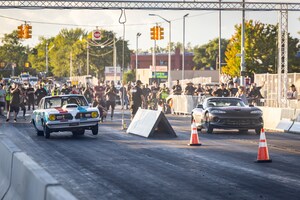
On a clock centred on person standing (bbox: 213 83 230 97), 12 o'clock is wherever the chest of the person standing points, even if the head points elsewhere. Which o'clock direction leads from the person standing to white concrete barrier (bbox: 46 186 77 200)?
The white concrete barrier is roughly at 12 o'clock from the person standing.

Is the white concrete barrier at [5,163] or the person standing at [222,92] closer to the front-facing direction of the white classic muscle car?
the white concrete barrier

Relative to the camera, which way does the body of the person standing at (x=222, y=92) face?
toward the camera

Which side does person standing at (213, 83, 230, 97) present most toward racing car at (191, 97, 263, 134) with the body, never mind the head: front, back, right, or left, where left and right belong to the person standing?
front

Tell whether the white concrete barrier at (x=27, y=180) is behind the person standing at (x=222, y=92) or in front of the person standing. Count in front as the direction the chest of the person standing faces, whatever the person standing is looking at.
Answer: in front

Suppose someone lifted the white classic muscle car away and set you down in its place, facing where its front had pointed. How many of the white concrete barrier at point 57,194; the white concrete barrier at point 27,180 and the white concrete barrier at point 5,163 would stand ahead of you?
3

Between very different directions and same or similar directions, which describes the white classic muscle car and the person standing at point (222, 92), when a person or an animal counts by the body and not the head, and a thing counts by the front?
same or similar directions

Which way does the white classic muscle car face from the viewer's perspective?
toward the camera

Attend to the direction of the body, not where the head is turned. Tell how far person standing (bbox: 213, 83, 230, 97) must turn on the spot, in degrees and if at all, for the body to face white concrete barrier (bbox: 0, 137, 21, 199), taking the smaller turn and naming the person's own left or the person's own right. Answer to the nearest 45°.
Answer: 0° — they already face it

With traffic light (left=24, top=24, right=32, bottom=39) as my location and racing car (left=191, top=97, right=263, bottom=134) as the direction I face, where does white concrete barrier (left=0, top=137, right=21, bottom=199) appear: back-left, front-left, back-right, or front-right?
front-right

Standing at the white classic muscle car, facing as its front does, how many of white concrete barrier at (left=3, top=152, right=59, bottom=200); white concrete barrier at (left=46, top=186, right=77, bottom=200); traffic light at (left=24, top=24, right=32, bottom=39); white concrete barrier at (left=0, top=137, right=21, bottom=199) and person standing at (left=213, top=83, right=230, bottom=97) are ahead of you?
3

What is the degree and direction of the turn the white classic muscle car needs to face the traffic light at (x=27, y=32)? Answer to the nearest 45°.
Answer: approximately 180°

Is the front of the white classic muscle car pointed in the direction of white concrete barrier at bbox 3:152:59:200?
yes

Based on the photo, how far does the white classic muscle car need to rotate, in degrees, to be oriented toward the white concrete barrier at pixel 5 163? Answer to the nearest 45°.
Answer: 0° — it already faces it
